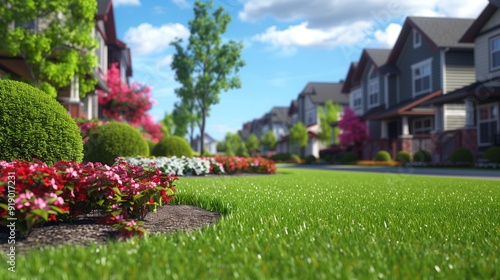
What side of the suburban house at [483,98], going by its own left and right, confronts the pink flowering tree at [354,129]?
right

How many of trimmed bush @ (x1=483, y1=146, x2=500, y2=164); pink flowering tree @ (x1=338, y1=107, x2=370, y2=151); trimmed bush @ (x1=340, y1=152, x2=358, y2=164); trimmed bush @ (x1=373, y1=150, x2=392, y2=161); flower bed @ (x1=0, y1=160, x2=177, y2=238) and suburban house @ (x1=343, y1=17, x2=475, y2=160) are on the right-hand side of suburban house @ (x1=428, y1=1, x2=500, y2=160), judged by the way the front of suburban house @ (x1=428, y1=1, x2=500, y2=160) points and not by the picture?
4

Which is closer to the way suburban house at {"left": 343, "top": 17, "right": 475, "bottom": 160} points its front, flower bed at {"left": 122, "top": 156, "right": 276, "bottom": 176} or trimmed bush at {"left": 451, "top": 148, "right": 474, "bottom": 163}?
the flower bed

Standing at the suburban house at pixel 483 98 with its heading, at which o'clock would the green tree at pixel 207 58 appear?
The green tree is roughly at 2 o'clock from the suburban house.

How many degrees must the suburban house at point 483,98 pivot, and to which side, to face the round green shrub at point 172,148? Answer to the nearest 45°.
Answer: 0° — it already faces it

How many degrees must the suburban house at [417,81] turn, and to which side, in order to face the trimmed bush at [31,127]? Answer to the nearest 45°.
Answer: approximately 45° to its left

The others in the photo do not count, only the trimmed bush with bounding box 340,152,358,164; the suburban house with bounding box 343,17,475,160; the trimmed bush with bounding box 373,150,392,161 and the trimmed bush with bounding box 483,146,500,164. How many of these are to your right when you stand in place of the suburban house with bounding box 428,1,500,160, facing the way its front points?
3

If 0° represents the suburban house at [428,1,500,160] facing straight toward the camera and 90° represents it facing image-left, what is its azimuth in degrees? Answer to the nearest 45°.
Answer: approximately 45°

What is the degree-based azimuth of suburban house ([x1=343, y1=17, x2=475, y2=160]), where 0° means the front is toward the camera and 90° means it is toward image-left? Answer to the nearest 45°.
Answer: approximately 45°

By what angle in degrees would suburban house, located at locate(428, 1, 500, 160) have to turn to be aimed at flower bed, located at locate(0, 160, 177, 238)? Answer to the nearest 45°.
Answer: approximately 45° to its left
